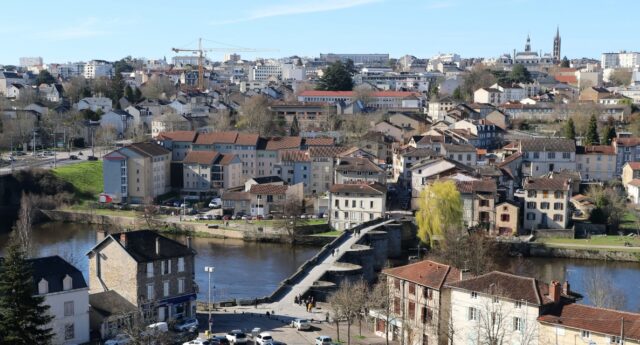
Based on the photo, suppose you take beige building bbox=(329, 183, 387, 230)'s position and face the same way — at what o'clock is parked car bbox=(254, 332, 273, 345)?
The parked car is roughly at 12 o'clock from the beige building.

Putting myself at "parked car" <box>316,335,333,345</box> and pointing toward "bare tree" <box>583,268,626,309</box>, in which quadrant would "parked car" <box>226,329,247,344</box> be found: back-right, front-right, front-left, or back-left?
back-left

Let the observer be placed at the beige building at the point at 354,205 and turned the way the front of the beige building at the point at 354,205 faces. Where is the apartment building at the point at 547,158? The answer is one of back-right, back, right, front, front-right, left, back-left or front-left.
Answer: back-left

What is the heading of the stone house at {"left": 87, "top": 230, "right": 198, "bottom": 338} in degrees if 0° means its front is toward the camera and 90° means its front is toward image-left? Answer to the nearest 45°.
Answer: approximately 315°

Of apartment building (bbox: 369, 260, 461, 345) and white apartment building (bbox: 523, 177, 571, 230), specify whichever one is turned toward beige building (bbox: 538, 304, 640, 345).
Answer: the white apartment building

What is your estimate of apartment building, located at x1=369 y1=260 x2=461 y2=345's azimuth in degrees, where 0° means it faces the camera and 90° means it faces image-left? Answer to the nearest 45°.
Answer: approximately 45°

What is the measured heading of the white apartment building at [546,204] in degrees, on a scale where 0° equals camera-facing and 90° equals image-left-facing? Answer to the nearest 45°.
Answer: approximately 0°

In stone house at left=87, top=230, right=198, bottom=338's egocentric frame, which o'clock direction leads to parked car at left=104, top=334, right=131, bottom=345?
The parked car is roughly at 2 o'clock from the stone house.

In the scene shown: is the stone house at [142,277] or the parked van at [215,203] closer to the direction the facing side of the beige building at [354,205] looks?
the stone house

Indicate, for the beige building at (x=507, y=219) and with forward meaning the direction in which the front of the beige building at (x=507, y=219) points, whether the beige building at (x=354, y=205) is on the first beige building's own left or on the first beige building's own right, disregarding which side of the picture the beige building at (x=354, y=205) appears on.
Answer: on the first beige building's own right

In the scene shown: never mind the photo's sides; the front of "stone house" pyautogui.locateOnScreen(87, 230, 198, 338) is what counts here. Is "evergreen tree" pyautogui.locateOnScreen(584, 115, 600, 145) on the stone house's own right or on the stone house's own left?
on the stone house's own left
